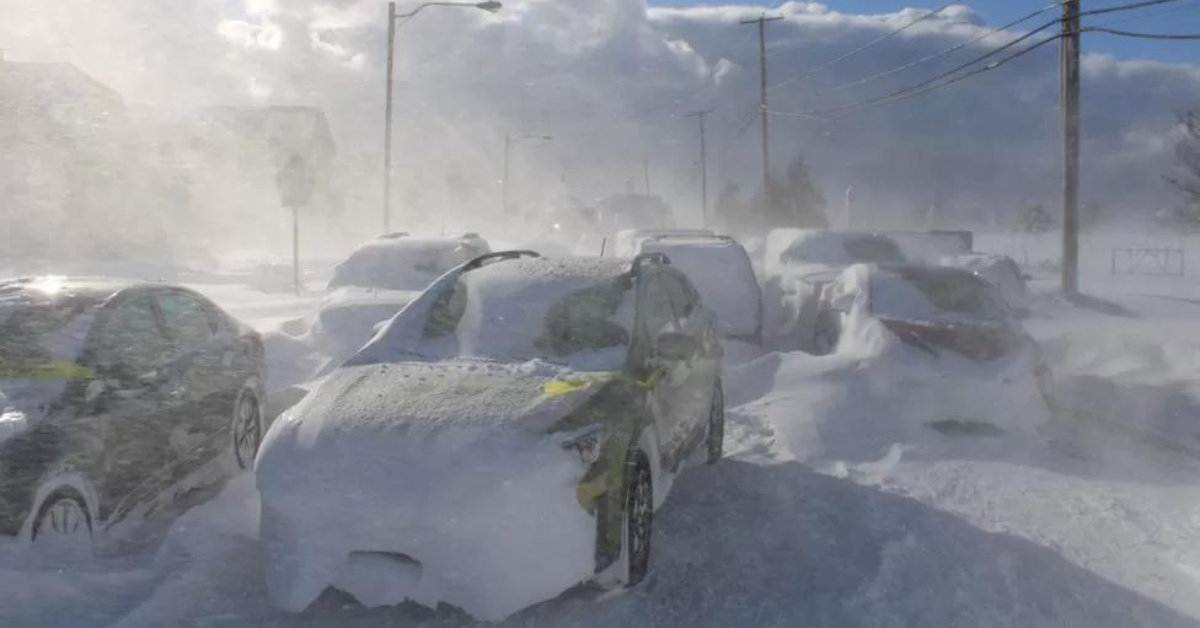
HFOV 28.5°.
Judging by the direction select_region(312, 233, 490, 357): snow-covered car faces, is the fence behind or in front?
behind

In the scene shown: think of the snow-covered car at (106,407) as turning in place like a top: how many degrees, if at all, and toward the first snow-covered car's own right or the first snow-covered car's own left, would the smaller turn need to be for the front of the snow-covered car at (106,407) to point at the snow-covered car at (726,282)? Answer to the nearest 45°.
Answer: approximately 180°

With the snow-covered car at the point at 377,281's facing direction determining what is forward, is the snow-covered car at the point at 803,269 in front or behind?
behind
